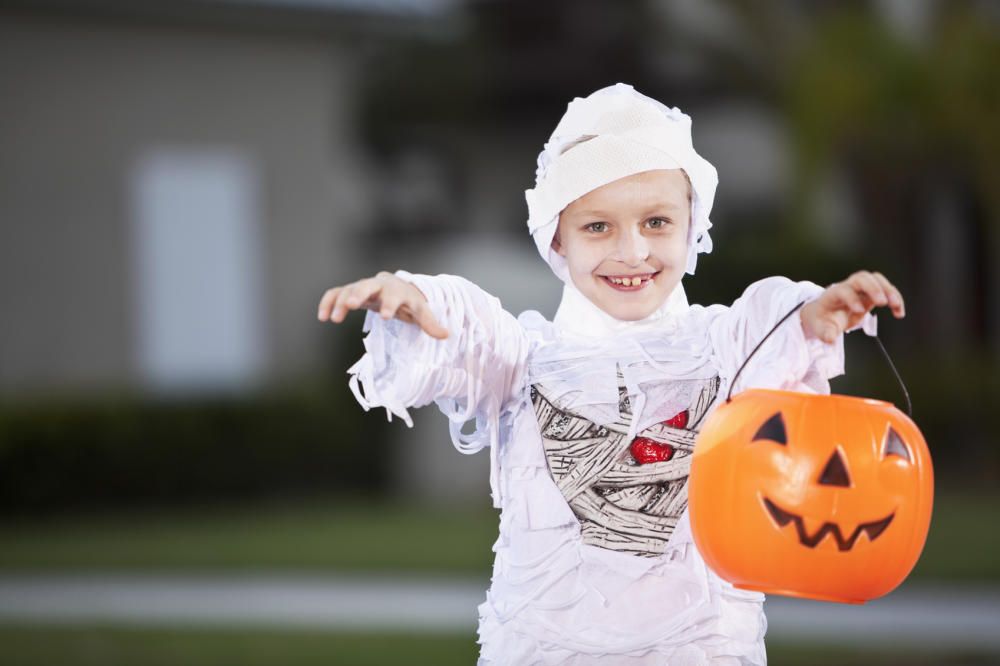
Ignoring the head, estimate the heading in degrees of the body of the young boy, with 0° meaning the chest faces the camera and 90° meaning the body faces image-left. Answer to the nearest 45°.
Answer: approximately 0°

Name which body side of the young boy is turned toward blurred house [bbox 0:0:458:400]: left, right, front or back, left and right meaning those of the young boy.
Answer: back

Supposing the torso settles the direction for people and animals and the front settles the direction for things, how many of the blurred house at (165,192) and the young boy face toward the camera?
2

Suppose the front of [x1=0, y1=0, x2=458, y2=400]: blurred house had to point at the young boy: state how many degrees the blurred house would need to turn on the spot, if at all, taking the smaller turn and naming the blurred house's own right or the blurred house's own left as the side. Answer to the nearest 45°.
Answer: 0° — it already faces them

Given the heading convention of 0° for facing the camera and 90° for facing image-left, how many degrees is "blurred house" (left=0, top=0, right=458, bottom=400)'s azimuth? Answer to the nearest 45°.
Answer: approximately 0°
